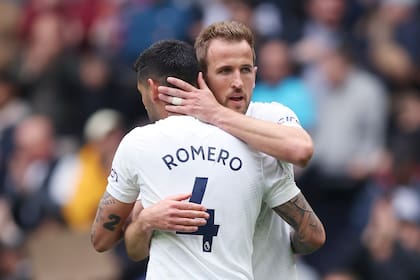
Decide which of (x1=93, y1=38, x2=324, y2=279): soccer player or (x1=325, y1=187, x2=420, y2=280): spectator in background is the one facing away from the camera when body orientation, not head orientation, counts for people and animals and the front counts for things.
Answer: the soccer player

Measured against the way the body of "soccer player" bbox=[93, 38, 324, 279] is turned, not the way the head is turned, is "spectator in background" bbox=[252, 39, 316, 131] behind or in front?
in front

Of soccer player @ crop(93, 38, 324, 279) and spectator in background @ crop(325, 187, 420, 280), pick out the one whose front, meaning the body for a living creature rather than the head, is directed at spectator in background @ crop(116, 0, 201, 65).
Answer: the soccer player

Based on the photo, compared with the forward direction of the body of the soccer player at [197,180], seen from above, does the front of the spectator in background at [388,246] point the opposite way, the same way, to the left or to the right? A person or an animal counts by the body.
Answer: the opposite way

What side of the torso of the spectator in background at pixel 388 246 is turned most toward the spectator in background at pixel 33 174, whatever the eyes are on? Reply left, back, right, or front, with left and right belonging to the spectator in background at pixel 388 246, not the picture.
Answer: right

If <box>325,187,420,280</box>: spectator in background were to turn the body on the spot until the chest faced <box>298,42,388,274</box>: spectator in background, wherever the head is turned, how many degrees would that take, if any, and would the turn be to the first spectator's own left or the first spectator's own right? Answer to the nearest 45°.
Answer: approximately 135° to the first spectator's own right

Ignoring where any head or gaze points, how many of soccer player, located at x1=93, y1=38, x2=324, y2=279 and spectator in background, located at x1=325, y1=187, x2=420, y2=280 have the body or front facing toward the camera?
1

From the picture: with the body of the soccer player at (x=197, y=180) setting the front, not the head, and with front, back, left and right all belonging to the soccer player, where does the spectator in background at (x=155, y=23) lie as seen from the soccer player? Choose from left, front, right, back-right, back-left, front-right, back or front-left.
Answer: front

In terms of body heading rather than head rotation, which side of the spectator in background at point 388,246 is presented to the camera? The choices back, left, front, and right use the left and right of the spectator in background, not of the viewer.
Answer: front

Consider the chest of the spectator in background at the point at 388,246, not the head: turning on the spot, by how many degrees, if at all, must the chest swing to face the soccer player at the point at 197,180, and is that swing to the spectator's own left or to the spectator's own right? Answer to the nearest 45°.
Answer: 0° — they already face them

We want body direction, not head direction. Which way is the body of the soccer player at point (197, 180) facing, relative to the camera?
away from the camera
